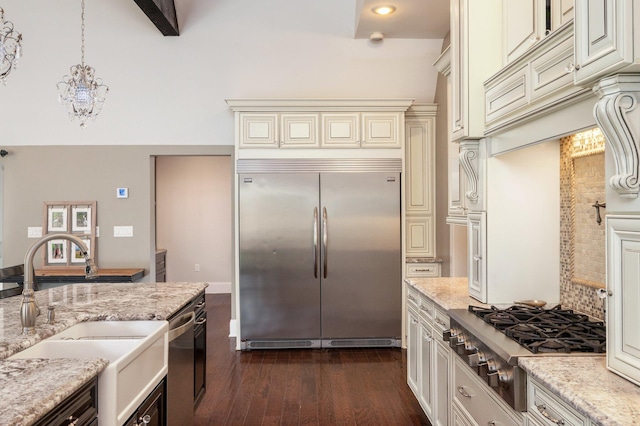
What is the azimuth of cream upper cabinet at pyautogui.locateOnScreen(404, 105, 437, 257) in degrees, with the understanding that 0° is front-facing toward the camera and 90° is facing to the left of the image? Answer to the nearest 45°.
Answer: approximately 0°

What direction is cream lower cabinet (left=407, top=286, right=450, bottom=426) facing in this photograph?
to the viewer's left

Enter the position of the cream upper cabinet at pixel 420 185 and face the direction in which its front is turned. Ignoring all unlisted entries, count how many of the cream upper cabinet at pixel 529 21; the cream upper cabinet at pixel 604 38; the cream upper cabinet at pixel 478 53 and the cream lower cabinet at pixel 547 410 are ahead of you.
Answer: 4

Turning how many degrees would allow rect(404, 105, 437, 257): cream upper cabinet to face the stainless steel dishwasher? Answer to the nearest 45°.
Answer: approximately 45° to its right

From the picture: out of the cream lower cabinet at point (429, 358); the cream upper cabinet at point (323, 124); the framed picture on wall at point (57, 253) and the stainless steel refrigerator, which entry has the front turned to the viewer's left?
the cream lower cabinet

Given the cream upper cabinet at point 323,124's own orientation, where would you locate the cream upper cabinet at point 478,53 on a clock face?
the cream upper cabinet at point 478,53 is roughly at 11 o'clock from the cream upper cabinet at point 323,124.

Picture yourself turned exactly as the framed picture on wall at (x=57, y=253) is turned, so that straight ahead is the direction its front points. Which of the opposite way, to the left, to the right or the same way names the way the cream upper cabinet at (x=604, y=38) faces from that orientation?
to the right
